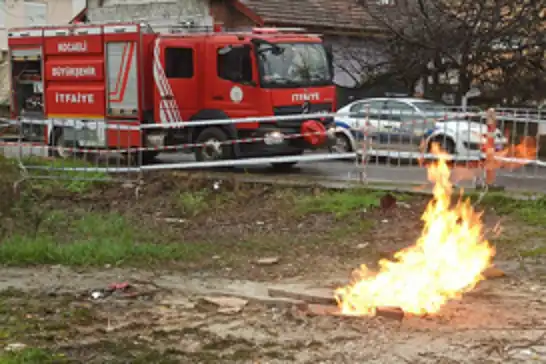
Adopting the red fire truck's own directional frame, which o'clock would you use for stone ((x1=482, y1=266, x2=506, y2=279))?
The stone is roughly at 1 o'clock from the red fire truck.

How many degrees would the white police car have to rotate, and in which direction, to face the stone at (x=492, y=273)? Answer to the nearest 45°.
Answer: approximately 45° to its right

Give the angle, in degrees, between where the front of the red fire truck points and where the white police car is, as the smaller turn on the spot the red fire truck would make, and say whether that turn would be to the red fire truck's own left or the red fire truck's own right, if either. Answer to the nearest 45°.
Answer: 0° — it already faces it

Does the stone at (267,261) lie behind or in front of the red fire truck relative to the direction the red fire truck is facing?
in front

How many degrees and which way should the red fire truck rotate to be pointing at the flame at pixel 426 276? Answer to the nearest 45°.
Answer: approximately 45° to its right

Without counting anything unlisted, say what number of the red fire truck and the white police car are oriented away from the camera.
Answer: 0

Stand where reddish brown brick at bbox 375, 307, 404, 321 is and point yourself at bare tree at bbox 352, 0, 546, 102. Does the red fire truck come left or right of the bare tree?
left

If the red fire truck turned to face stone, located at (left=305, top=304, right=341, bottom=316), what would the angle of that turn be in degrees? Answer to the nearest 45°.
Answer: approximately 45° to its right

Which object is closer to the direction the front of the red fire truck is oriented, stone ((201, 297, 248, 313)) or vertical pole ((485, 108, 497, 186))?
the vertical pole

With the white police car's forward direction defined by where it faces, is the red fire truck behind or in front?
behind

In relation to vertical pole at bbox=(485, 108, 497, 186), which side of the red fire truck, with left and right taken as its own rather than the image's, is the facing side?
front

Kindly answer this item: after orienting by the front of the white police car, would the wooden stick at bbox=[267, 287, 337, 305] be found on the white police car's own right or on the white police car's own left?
on the white police car's own right

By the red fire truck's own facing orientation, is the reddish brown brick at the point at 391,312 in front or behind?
in front

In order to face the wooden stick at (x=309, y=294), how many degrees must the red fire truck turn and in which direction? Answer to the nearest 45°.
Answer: approximately 45° to its right
